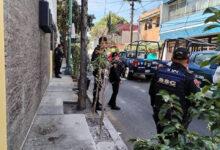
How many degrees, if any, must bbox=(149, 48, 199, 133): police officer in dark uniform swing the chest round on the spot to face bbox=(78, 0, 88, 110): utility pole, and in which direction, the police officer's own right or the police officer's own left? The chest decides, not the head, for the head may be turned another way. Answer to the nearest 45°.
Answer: approximately 90° to the police officer's own left

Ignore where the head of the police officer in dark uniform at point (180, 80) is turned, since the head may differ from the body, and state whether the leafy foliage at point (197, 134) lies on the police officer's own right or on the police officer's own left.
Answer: on the police officer's own right

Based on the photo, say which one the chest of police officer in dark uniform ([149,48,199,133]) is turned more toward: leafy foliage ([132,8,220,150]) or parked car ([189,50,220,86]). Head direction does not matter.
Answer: the parked car

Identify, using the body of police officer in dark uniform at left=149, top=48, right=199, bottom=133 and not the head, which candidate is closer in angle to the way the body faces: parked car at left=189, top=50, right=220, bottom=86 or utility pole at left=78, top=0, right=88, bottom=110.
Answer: the parked car

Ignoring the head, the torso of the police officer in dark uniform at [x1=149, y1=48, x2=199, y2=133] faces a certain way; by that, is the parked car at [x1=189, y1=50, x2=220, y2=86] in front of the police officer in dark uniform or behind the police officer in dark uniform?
in front

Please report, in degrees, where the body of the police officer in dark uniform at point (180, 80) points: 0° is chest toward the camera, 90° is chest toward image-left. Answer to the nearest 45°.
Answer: approximately 225°
